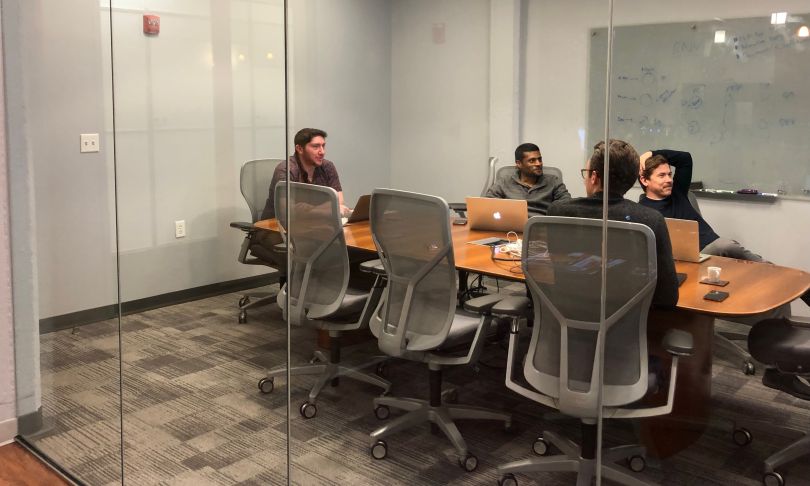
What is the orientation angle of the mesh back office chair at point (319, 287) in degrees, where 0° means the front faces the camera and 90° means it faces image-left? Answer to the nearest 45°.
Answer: approximately 225°

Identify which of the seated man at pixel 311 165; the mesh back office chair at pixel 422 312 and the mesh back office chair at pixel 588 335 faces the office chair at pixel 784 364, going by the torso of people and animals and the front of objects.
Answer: the seated man

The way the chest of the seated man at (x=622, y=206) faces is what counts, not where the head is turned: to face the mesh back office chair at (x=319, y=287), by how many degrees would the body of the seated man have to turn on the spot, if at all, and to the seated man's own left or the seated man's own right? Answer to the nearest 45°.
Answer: approximately 45° to the seated man's own left

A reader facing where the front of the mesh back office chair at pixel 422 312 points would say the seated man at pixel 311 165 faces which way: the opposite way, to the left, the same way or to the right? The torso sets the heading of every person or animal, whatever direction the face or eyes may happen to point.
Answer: to the right

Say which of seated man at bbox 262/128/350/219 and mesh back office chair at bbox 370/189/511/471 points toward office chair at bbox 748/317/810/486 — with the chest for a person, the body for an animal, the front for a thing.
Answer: the seated man

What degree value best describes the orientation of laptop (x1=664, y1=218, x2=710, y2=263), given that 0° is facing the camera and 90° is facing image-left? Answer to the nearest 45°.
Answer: approximately 225°

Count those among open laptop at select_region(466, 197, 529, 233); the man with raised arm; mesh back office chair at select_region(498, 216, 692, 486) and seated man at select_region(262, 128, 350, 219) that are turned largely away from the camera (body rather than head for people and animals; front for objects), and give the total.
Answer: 2

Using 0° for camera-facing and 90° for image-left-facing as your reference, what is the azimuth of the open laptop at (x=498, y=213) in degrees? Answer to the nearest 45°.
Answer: approximately 180°

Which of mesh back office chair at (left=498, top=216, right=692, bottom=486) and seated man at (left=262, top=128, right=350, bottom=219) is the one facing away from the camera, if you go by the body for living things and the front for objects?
the mesh back office chair
